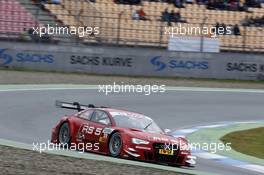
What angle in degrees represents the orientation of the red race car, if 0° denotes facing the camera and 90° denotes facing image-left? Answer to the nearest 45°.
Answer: approximately 315°

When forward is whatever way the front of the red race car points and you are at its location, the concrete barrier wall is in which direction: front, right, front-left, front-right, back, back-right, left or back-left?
back-left
